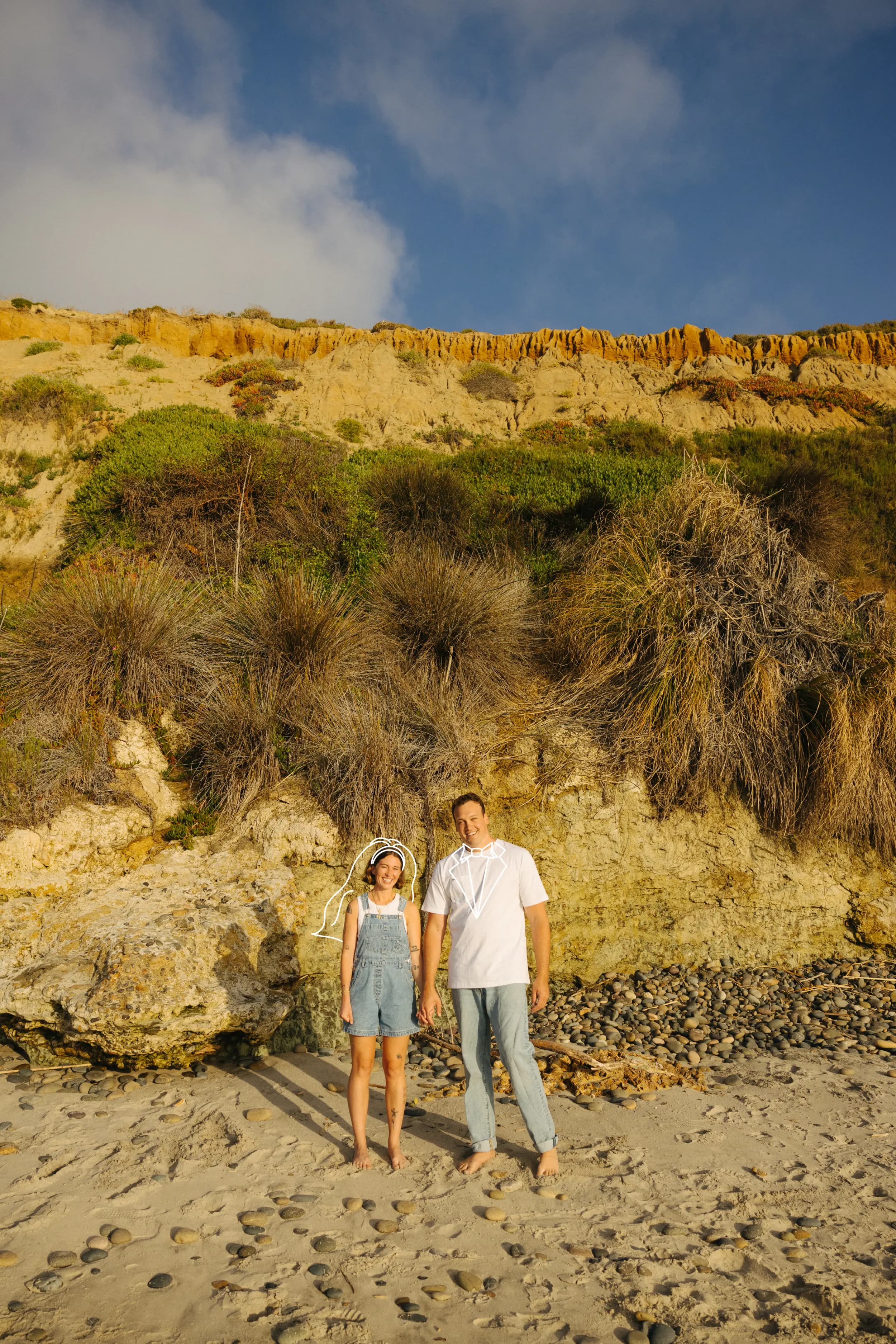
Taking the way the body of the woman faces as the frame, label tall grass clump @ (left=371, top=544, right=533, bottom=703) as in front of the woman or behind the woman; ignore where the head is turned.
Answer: behind

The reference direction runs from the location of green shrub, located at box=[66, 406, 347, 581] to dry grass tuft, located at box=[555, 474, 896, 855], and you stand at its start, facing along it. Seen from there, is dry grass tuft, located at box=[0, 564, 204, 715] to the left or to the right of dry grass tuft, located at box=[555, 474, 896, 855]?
right

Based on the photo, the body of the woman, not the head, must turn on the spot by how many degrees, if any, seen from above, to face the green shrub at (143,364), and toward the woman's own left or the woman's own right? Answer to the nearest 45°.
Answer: approximately 180°

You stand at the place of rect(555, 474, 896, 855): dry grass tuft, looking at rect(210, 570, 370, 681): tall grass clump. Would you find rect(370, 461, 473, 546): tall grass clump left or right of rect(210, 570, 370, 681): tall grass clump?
right

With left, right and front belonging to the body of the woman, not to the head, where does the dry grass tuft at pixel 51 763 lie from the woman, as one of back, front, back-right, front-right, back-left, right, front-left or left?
back-right

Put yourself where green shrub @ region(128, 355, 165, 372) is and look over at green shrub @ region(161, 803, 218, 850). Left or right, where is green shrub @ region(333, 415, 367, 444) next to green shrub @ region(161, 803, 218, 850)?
left

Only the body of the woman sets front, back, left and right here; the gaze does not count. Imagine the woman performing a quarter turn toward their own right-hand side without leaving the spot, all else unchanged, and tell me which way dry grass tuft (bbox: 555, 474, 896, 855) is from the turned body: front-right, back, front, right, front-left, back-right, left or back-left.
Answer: back-right

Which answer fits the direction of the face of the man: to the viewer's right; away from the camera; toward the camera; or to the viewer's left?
toward the camera

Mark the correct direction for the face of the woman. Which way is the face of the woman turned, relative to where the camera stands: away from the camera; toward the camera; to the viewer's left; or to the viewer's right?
toward the camera

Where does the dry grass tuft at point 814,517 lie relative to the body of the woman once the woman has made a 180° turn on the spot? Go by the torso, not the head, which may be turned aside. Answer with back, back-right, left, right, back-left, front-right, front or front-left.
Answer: front-right

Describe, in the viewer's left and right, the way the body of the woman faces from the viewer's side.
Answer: facing the viewer

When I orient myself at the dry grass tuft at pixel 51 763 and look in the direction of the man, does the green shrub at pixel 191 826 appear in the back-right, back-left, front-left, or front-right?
front-left

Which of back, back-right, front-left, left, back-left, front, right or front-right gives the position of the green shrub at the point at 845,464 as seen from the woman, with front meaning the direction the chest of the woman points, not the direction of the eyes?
back-left

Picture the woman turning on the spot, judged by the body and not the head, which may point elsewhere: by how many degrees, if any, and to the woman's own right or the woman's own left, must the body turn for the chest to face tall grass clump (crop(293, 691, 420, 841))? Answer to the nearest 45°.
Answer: approximately 180°

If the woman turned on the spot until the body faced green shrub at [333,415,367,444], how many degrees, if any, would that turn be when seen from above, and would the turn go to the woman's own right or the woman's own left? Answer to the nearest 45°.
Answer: approximately 180°
